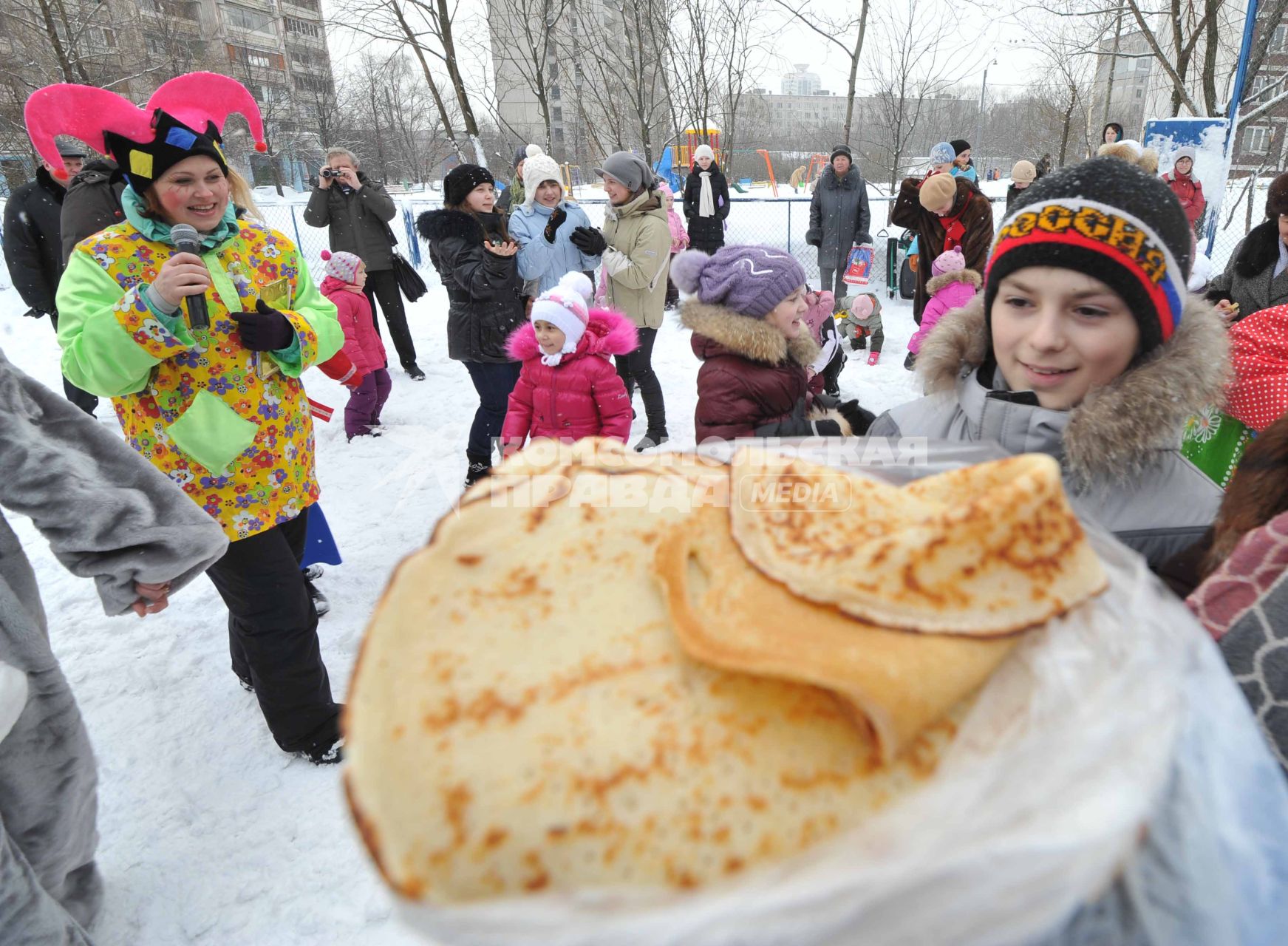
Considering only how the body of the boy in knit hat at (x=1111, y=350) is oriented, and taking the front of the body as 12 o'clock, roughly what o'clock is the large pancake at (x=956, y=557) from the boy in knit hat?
The large pancake is roughly at 11 o'clock from the boy in knit hat.

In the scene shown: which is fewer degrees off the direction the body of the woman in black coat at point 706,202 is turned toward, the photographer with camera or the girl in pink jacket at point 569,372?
the girl in pink jacket

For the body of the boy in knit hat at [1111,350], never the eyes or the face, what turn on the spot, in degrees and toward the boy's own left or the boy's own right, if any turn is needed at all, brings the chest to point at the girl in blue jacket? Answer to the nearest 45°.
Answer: approximately 90° to the boy's own right

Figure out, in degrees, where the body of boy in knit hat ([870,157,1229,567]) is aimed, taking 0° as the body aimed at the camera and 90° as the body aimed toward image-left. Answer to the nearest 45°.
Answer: approximately 45°

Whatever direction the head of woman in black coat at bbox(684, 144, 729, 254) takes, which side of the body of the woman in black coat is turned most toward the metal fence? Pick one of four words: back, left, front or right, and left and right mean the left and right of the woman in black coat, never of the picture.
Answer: back

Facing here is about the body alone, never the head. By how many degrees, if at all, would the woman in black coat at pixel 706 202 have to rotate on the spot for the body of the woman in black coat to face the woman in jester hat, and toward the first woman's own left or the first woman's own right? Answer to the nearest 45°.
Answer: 0° — they already face them

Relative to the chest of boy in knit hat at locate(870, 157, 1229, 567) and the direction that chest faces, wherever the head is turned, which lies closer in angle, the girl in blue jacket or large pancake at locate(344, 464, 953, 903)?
the large pancake

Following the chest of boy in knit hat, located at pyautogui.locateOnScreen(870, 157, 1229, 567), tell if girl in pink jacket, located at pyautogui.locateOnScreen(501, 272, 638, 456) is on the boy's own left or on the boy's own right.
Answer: on the boy's own right

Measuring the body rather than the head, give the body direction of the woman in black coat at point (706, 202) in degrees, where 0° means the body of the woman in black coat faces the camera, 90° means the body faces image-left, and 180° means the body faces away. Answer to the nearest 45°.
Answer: approximately 0°
